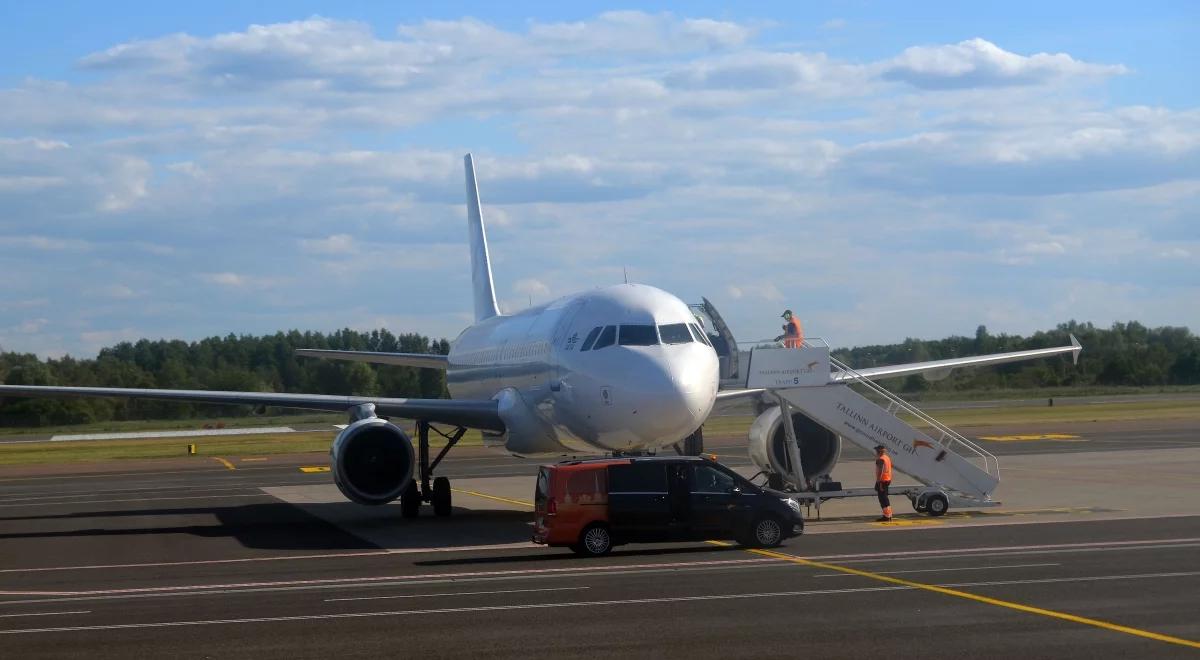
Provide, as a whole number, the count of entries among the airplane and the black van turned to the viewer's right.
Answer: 1

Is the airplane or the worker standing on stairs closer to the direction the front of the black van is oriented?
the worker standing on stairs

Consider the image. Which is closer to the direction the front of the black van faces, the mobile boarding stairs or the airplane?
the mobile boarding stairs

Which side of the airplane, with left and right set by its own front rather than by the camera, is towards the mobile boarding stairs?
left

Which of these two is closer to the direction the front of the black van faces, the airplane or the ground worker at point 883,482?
the ground worker

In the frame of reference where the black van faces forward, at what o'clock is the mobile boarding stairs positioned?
The mobile boarding stairs is roughly at 10 o'clock from the black van.

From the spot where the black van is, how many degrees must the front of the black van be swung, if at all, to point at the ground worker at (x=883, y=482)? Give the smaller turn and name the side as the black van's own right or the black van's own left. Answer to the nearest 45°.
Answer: approximately 45° to the black van's own left

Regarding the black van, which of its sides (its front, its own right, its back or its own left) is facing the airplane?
left

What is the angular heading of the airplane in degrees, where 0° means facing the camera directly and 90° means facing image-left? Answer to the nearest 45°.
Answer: approximately 0°

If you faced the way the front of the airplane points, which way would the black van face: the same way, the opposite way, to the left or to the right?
to the left

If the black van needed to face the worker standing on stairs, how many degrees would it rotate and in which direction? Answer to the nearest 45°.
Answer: approximately 90° to its left

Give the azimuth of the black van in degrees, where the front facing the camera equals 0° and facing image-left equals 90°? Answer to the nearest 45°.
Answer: approximately 270°
